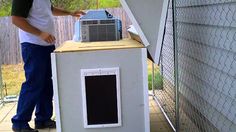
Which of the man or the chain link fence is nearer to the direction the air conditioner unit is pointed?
the chain link fence

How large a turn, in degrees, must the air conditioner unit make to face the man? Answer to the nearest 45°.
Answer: approximately 90° to its right

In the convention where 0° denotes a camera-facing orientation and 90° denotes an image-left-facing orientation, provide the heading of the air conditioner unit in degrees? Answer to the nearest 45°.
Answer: approximately 0°

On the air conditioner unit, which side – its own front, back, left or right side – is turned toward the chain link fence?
left
